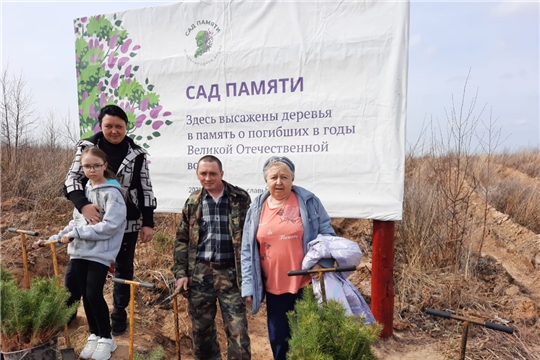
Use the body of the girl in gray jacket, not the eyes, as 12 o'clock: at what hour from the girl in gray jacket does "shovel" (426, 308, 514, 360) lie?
The shovel is roughly at 9 o'clock from the girl in gray jacket.

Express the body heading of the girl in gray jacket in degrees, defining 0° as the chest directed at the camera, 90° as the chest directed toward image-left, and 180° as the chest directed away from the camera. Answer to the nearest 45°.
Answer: approximately 45°

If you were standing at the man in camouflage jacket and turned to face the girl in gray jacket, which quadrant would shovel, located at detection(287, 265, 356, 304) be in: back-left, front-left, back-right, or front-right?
back-left

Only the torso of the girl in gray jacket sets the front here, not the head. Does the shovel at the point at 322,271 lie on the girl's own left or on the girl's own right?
on the girl's own left

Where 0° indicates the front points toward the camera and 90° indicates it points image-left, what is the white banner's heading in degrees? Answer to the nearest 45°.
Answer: approximately 0°

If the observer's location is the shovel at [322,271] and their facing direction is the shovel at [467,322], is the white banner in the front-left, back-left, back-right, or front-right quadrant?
back-left

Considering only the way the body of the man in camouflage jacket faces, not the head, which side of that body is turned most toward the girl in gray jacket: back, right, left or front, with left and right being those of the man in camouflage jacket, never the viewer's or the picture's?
right

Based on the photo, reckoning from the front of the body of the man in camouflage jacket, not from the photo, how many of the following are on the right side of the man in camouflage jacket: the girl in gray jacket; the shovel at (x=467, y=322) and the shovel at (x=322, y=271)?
1

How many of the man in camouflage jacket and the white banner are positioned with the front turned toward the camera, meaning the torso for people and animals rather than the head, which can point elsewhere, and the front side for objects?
2

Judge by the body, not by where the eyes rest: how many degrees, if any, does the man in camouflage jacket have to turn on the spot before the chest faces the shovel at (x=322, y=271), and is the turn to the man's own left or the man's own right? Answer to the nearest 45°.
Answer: approximately 45° to the man's own left
